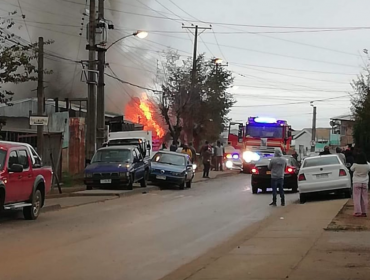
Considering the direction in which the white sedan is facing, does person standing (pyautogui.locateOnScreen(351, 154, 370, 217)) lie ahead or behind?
behind

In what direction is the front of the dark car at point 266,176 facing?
away from the camera

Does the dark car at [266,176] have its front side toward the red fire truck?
yes

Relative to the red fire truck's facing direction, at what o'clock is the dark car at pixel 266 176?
The dark car is roughly at 12 o'clock from the red fire truck.

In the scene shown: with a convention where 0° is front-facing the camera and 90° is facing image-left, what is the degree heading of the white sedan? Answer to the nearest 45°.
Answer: approximately 180°

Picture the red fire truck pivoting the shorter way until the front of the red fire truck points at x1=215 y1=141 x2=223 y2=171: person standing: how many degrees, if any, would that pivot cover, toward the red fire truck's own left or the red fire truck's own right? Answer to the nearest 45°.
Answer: approximately 45° to the red fire truck's own right
